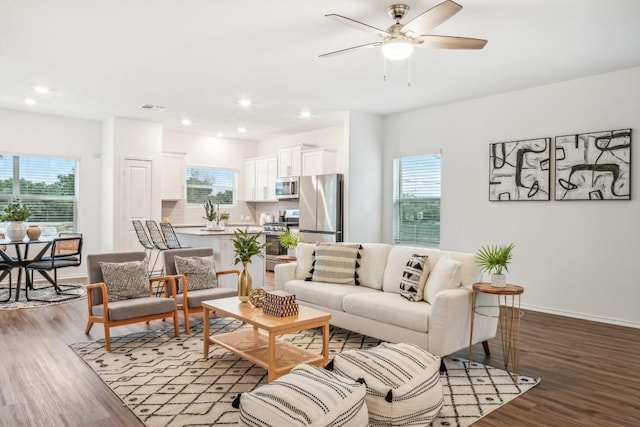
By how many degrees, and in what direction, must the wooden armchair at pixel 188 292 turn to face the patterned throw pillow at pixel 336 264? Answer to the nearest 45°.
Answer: approximately 45° to its left

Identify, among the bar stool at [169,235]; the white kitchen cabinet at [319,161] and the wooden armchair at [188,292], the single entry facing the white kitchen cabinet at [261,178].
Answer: the bar stool

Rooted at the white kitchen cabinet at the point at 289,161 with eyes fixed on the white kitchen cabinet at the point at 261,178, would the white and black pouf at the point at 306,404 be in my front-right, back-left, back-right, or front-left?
back-left

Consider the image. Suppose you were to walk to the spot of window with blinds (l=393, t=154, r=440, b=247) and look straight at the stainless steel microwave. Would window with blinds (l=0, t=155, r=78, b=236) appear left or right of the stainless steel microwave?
left

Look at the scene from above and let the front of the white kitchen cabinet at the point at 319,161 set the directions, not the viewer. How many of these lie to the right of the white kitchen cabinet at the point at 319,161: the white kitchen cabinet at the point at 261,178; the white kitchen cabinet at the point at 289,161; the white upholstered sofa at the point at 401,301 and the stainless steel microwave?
3

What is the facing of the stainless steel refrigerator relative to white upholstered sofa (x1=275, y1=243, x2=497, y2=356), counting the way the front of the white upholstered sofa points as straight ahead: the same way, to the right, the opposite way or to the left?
the same way

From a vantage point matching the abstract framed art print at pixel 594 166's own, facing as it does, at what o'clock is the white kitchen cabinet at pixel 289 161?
The white kitchen cabinet is roughly at 2 o'clock from the abstract framed art print.

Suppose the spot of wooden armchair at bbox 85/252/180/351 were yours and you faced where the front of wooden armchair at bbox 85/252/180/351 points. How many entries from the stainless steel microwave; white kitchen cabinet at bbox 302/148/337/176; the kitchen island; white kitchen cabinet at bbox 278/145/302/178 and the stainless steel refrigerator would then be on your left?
5

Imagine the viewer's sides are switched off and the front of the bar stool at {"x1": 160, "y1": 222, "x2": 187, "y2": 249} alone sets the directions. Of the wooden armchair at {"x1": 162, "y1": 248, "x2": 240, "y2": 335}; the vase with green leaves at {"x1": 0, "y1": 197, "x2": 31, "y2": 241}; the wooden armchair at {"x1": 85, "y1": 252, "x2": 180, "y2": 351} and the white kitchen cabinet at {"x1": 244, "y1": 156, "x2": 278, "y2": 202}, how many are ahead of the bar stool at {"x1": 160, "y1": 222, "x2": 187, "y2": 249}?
1

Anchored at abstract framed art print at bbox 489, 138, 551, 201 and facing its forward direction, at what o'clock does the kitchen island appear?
The kitchen island is roughly at 1 o'clock from the abstract framed art print.

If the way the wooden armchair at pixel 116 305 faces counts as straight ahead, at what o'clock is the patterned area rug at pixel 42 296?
The patterned area rug is roughly at 7 o'clock from the wooden armchair.

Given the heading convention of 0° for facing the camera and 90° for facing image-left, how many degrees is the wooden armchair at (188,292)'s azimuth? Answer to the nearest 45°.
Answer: approximately 315°

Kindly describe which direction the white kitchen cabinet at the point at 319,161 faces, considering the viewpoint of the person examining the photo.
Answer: facing the viewer and to the left of the viewer

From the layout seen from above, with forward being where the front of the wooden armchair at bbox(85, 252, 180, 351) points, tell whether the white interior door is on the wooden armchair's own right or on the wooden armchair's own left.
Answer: on the wooden armchair's own left

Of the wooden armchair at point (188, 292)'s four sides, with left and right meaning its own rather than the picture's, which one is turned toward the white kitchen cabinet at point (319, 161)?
left

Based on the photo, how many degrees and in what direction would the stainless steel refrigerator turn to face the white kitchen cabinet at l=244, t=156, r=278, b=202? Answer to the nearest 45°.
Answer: approximately 90° to its right

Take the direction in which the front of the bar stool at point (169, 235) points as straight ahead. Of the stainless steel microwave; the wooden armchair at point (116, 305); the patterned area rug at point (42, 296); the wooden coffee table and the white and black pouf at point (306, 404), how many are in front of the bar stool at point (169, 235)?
1

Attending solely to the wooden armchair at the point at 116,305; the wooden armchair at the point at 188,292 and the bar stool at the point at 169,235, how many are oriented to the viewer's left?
0
